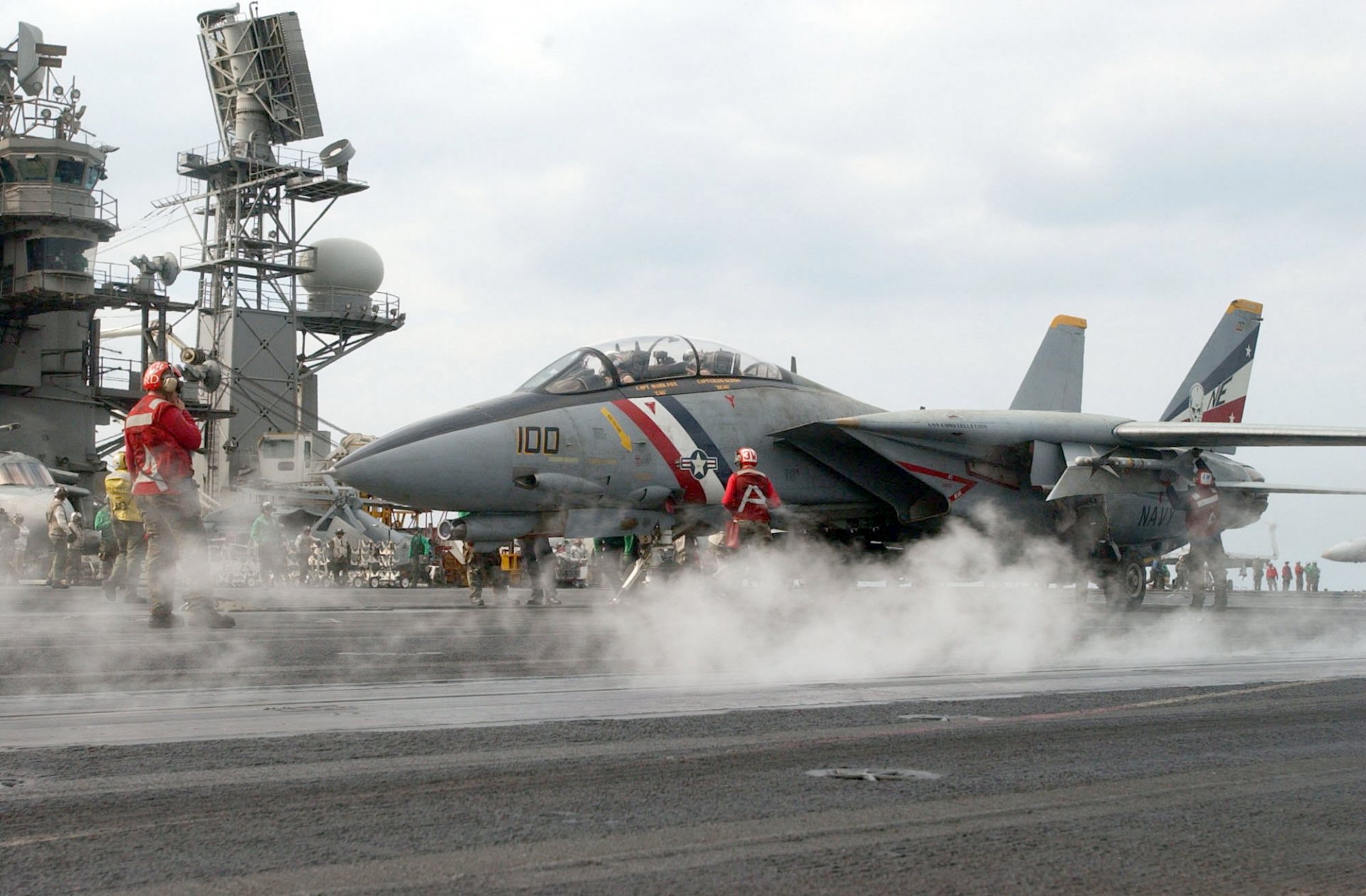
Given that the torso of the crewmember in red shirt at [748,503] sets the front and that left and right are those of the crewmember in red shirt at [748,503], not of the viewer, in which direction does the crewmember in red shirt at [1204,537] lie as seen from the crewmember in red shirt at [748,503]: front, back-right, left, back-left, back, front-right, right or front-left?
front-right

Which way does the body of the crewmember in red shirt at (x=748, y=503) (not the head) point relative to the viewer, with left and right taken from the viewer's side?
facing away from the viewer

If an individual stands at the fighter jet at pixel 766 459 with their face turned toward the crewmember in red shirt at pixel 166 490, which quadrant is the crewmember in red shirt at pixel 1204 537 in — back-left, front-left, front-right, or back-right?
back-left

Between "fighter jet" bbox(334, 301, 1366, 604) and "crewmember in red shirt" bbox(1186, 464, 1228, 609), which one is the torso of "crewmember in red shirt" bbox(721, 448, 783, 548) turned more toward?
the fighter jet

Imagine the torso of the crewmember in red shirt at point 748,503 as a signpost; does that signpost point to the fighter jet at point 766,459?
yes

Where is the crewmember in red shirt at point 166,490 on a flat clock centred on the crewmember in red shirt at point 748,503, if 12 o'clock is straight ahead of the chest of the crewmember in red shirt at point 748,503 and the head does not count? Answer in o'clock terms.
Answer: the crewmember in red shirt at point 166,490 is roughly at 8 o'clock from the crewmember in red shirt at point 748,503.
